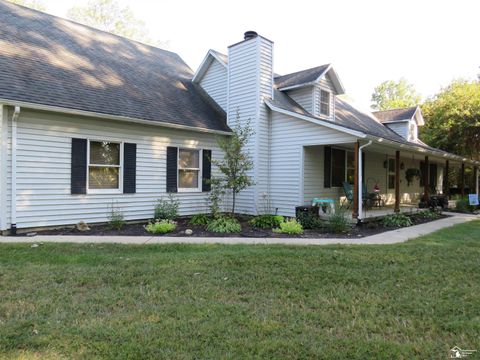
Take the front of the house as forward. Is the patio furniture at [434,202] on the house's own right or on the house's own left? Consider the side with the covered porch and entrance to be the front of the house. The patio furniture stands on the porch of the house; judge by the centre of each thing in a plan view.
on the house's own left

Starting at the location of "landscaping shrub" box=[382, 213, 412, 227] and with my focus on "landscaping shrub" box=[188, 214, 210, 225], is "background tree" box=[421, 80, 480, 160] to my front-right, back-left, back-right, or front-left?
back-right

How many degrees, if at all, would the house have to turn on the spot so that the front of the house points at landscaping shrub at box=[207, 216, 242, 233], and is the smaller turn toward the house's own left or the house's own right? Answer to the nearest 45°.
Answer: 0° — it already faces it

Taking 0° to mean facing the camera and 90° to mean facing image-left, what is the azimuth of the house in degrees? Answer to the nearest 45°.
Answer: approximately 315°

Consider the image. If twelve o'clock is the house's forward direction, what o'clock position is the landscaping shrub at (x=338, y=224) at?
The landscaping shrub is roughly at 11 o'clock from the house.

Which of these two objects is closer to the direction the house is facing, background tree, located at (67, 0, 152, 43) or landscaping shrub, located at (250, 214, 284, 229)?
the landscaping shrub

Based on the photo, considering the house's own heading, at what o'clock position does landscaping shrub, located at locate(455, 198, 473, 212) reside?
The landscaping shrub is roughly at 10 o'clock from the house.

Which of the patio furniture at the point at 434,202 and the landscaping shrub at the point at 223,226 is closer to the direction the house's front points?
the landscaping shrub
